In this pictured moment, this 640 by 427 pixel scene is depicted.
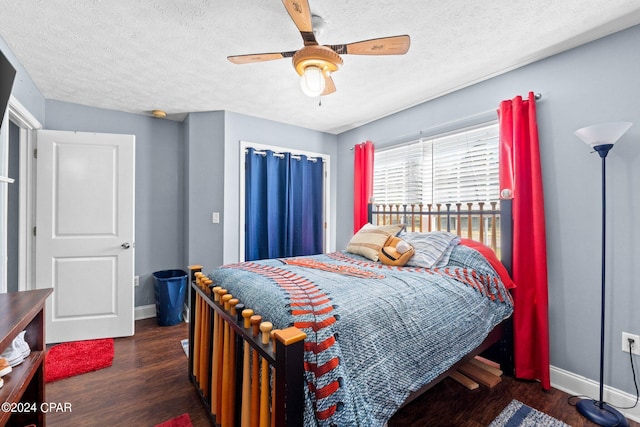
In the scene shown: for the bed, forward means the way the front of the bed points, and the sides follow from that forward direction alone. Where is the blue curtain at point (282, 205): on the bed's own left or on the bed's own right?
on the bed's own right

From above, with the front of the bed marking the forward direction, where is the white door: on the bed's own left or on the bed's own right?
on the bed's own right

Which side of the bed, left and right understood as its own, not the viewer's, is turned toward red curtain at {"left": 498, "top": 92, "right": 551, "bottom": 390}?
back

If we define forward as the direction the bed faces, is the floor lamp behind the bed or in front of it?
behind

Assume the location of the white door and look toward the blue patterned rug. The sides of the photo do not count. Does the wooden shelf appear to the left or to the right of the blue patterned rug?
right

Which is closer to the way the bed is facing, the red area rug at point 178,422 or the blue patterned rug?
the red area rug

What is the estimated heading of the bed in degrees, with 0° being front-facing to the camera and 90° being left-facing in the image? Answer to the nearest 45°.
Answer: approximately 45°

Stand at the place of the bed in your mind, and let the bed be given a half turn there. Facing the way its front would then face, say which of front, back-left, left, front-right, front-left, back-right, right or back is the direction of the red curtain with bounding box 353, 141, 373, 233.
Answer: front-left

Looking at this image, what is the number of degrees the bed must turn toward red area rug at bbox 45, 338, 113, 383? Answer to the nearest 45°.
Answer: approximately 45° to its right

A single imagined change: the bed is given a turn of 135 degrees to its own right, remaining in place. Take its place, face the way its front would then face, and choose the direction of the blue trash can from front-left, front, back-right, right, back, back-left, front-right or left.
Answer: front-left

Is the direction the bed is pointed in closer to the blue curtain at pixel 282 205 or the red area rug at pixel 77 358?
the red area rug
